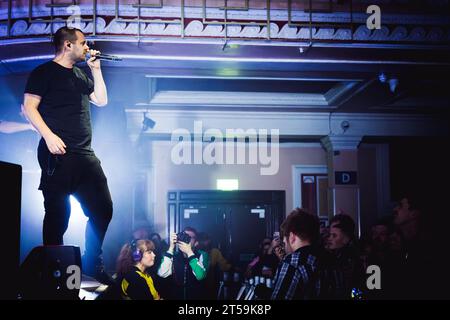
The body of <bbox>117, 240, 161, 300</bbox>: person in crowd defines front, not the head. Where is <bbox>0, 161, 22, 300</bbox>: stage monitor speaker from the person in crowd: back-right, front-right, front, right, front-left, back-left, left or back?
right

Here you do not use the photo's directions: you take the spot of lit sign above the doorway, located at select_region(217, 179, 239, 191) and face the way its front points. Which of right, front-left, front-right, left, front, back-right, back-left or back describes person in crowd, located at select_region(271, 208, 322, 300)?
front

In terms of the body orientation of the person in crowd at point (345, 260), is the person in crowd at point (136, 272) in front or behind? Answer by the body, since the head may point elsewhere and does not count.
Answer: in front

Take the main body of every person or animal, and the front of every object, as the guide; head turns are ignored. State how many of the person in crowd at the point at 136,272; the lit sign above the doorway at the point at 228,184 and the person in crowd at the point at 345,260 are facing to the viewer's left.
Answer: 1

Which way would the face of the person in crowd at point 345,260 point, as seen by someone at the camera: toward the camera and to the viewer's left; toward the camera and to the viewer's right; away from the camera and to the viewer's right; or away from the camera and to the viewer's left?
toward the camera and to the viewer's left

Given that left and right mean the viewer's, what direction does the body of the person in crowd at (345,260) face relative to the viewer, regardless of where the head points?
facing to the left of the viewer

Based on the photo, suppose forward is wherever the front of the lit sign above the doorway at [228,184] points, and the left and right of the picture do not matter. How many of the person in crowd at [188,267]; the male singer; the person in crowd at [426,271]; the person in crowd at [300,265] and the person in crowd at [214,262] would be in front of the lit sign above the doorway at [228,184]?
5

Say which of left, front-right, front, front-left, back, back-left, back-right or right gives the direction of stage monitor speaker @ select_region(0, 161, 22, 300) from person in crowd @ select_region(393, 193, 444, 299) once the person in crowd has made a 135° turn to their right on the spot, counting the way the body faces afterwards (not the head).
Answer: back

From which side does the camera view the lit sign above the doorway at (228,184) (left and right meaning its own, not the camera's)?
front

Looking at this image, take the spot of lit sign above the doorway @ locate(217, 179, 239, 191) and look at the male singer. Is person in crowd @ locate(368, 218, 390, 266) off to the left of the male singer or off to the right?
left

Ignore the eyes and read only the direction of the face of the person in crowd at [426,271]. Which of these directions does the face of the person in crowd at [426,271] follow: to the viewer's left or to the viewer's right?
to the viewer's left
